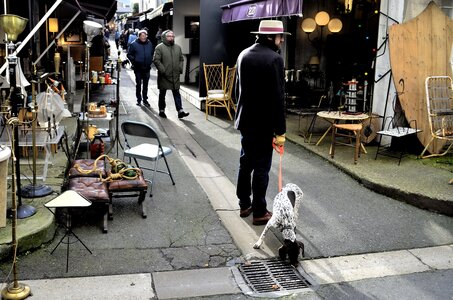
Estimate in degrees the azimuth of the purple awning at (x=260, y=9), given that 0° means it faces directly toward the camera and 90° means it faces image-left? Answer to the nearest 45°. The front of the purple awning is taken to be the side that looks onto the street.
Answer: approximately 45°

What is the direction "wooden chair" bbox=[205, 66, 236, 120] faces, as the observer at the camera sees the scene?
facing to the left of the viewer

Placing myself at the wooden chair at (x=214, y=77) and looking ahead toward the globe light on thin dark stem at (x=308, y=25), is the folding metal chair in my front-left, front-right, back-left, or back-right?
back-right

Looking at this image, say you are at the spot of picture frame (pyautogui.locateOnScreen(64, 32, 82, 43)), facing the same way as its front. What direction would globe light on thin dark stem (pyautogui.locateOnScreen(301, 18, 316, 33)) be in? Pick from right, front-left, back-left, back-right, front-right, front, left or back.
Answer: front-left

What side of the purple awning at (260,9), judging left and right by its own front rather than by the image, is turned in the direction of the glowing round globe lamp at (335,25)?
back

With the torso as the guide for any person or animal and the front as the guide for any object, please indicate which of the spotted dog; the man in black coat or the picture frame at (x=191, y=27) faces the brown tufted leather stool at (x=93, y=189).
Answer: the picture frame

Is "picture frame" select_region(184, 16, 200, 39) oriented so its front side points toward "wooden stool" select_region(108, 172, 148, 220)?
yes

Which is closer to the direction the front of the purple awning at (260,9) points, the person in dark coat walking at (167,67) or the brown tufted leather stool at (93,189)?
the brown tufted leather stool

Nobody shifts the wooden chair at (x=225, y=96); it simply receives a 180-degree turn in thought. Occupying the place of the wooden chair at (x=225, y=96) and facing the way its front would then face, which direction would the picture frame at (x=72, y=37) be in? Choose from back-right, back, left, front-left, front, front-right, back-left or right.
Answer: back-left
